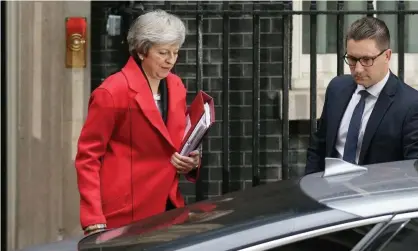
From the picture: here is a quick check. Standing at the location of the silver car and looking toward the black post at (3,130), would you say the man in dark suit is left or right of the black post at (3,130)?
right

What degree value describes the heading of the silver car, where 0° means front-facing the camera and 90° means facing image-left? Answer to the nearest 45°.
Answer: approximately 225°

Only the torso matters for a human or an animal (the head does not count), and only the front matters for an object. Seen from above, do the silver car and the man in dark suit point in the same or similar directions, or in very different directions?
very different directions

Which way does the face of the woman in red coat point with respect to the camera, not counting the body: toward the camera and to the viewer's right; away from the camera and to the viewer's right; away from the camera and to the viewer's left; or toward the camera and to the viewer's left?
toward the camera and to the viewer's right

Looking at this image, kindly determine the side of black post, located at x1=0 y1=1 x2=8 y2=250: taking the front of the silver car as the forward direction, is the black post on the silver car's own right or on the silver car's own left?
on the silver car's own left

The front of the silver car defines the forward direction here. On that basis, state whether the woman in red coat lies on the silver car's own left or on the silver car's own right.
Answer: on the silver car's own left

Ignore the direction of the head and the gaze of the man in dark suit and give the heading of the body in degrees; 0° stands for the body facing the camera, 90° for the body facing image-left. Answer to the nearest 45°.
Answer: approximately 45°

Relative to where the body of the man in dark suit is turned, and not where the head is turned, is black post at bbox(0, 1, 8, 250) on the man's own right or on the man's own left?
on the man's own right

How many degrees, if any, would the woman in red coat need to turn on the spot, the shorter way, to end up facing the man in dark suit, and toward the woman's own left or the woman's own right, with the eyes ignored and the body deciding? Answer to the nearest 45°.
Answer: approximately 45° to the woman's own left

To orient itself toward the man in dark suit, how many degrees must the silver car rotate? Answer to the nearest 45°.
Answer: approximately 45° to its left

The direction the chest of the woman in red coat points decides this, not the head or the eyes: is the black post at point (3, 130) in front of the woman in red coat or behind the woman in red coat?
behind

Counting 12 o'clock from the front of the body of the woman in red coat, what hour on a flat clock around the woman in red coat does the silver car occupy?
The silver car is roughly at 1 o'clock from the woman in red coat.

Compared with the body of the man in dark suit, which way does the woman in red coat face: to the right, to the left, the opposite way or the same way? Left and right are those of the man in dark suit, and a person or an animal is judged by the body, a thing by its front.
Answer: to the left
